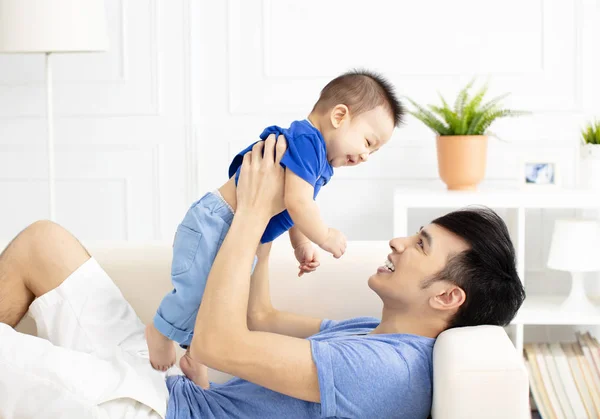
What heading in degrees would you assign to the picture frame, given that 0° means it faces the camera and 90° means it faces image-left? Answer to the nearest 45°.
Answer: approximately 0°

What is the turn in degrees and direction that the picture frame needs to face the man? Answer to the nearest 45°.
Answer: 0° — it already faces them

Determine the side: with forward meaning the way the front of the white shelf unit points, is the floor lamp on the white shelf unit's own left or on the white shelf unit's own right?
on the white shelf unit's own right

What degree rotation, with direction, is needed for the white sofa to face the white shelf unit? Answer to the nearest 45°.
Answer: approximately 135° to its left
